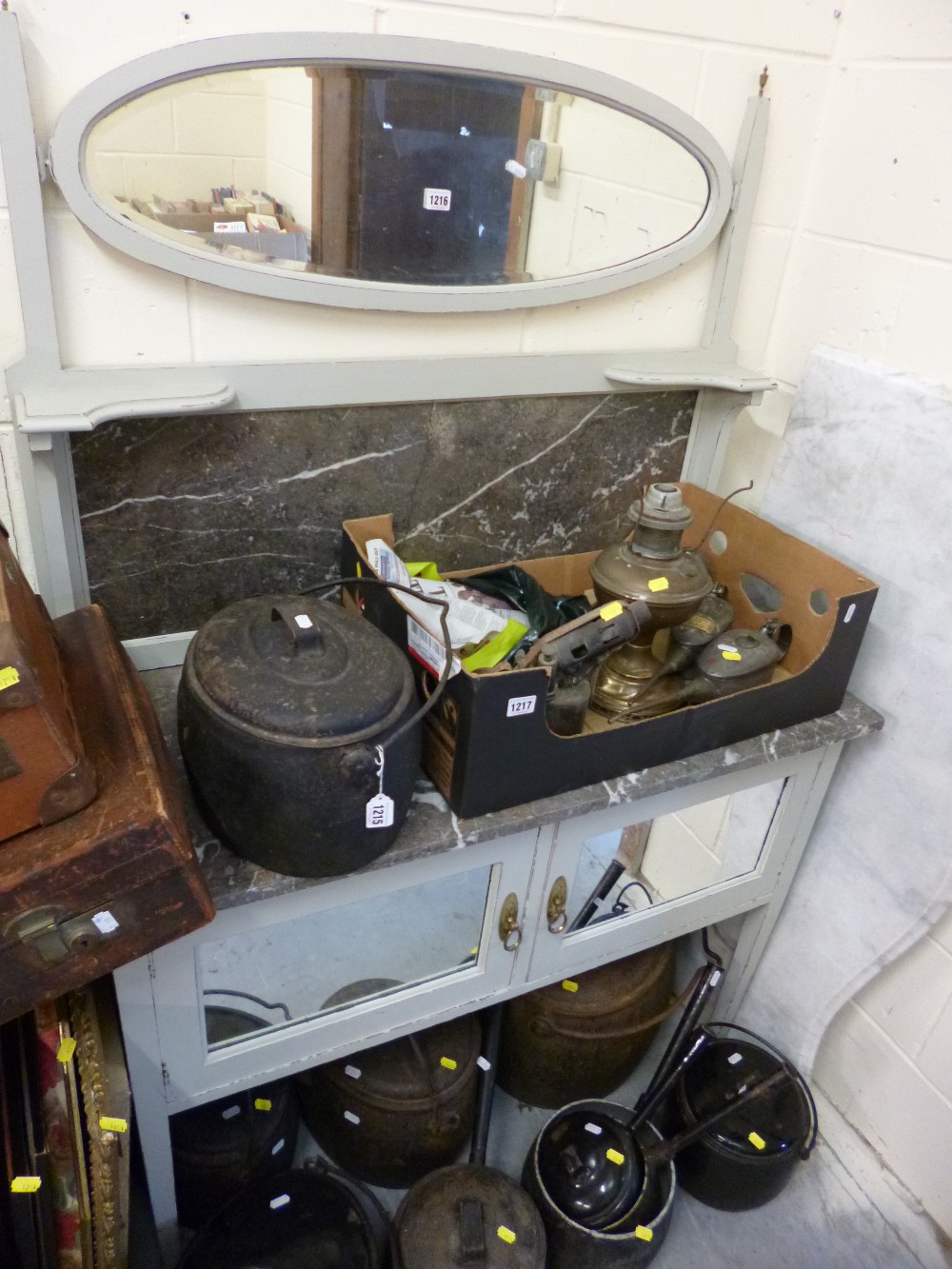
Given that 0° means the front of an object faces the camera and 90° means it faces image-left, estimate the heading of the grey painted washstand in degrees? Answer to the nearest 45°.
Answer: approximately 315°

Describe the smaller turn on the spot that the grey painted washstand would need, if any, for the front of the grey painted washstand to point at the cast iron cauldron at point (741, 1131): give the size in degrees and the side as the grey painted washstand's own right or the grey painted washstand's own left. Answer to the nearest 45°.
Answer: approximately 45° to the grey painted washstand's own left
